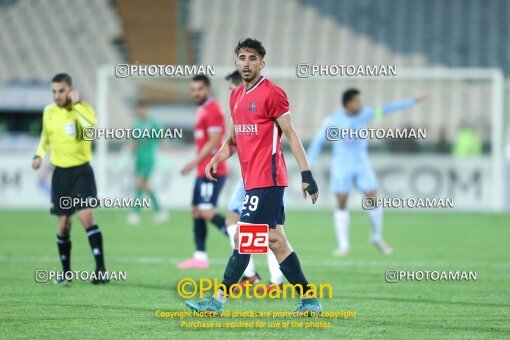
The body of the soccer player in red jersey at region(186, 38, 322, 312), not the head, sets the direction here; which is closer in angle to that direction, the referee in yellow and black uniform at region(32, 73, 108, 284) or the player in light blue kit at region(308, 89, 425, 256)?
the referee in yellow and black uniform

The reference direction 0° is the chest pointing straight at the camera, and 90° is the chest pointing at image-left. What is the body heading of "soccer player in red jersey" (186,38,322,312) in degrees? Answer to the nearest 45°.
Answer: approximately 45°

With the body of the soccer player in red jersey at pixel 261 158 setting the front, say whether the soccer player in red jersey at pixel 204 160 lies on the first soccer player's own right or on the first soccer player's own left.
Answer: on the first soccer player's own right

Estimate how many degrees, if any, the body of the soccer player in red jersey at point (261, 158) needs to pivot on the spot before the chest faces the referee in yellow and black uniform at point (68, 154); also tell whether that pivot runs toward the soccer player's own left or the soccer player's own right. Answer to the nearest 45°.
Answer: approximately 90° to the soccer player's own right

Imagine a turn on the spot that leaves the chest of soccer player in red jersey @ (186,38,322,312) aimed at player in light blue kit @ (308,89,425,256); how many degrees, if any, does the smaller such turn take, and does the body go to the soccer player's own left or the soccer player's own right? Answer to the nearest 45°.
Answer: approximately 135° to the soccer player's own right
